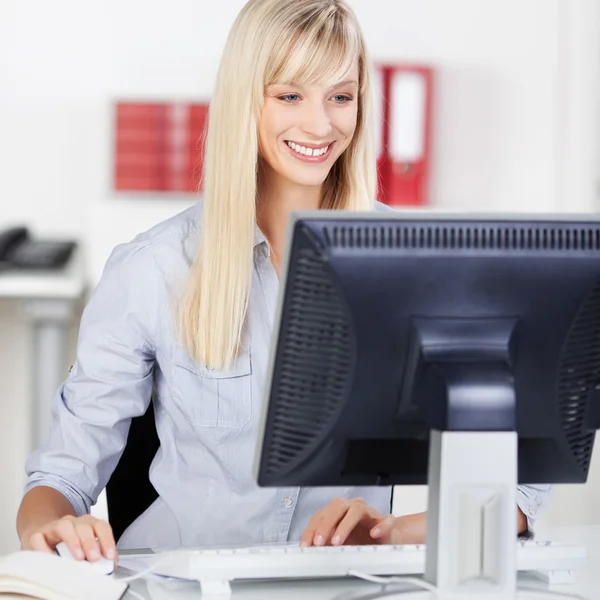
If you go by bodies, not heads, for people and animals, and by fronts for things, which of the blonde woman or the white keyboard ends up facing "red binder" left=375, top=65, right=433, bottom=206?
the white keyboard

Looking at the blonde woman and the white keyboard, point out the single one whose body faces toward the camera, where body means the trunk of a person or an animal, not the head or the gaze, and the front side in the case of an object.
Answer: the blonde woman

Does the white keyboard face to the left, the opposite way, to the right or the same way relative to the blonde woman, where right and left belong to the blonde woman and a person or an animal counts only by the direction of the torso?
the opposite way

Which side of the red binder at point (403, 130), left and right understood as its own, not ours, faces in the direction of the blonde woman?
front

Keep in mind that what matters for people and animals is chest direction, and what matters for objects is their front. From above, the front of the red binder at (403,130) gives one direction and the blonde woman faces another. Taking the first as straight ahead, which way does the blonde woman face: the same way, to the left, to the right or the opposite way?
the same way

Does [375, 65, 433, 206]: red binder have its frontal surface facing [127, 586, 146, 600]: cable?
yes

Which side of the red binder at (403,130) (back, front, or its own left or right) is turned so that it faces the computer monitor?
front

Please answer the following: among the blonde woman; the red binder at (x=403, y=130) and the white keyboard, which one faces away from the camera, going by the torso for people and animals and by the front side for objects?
the white keyboard

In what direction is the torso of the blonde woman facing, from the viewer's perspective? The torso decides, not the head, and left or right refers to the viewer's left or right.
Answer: facing the viewer

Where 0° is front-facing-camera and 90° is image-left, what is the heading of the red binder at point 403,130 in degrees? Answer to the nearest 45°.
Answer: approximately 0°

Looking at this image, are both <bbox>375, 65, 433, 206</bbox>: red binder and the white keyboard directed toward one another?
yes

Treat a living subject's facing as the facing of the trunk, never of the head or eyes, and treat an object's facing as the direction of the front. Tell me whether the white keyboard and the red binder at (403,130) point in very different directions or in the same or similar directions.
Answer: very different directions

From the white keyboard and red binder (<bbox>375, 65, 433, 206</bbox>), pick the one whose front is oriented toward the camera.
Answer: the red binder

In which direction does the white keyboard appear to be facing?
away from the camera

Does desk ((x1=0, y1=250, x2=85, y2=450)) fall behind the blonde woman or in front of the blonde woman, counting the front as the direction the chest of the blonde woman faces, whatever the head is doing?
behind

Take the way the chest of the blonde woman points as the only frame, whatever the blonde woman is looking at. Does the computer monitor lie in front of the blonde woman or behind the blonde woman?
in front

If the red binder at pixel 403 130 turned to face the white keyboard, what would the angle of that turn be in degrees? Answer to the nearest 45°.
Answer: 0° — it already faces it
